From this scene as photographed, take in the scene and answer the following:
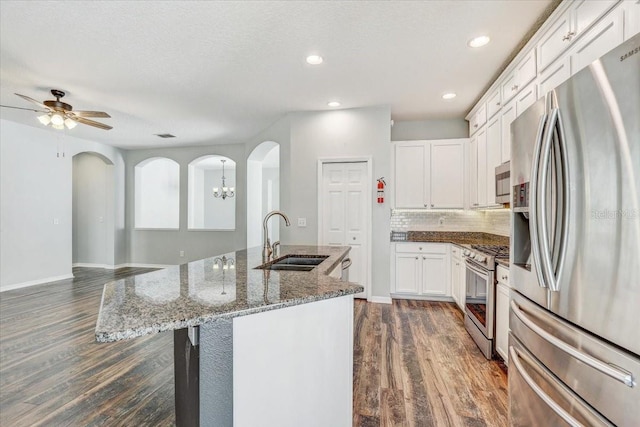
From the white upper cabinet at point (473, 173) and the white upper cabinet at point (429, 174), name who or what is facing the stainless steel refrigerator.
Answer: the white upper cabinet at point (429, 174)

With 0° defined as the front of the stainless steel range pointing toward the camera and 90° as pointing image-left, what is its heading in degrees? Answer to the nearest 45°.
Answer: approximately 45°

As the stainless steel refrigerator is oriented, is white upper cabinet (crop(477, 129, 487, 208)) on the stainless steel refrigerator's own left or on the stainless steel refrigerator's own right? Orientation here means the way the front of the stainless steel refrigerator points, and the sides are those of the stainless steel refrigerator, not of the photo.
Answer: on the stainless steel refrigerator's own right

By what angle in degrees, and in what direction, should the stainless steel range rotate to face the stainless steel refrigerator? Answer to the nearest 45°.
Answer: approximately 45° to its left

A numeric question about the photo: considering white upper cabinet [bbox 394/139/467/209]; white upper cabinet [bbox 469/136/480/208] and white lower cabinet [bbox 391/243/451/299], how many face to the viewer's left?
1

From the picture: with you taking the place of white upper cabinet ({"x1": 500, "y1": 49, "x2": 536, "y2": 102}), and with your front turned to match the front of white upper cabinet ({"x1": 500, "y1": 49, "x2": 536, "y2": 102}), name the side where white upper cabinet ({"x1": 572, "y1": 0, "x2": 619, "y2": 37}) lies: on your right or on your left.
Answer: on your left

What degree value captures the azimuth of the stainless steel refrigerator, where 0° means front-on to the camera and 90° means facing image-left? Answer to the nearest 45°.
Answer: approximately 45°

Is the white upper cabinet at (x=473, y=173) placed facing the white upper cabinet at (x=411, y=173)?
yes

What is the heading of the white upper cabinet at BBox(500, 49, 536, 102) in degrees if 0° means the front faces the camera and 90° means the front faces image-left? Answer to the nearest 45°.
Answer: approximately 45°

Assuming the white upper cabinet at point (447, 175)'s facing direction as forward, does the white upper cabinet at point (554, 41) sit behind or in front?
in front
